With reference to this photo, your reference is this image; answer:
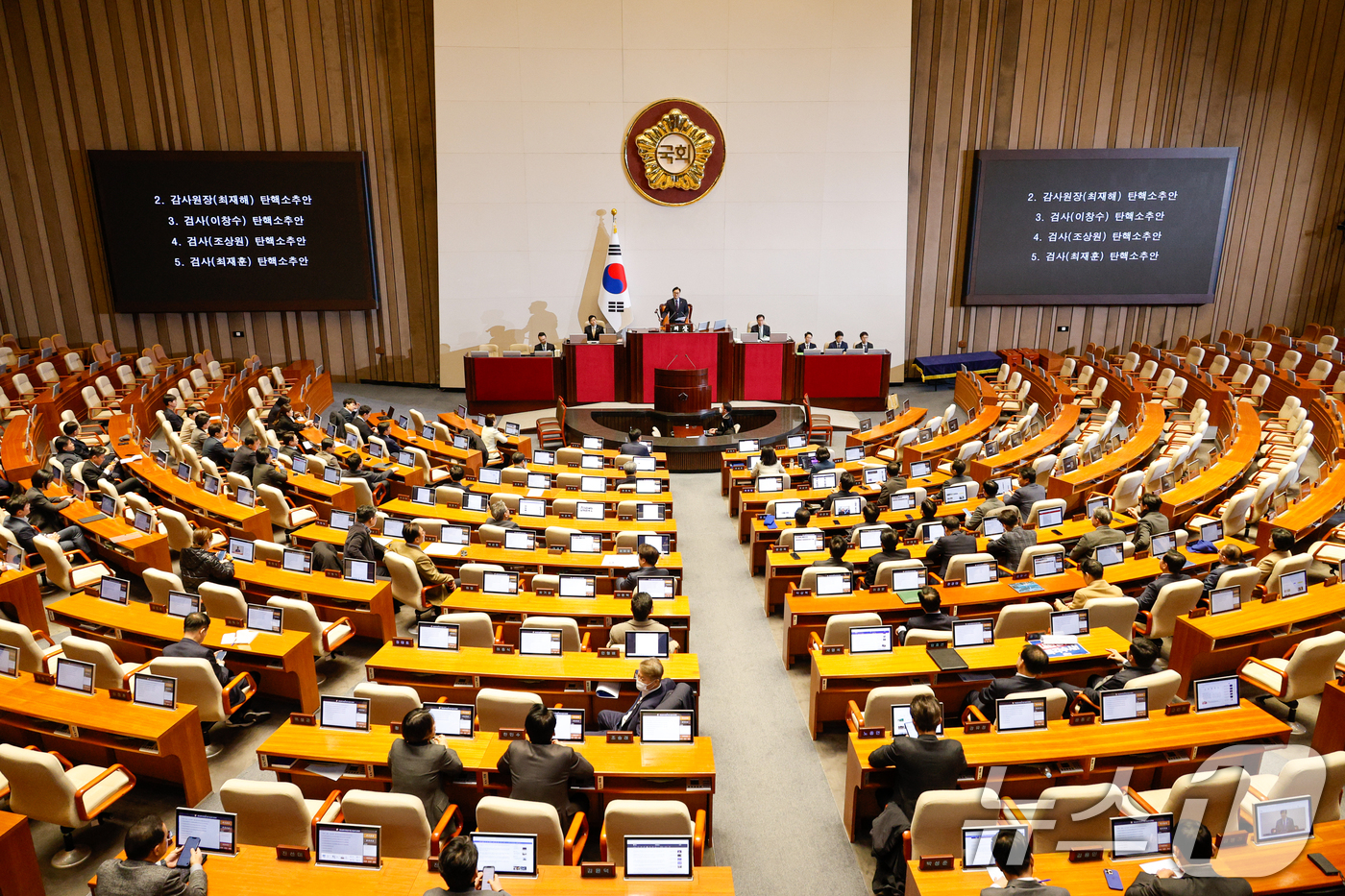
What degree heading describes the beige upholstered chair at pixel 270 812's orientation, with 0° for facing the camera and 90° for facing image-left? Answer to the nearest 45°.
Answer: approximately 225°

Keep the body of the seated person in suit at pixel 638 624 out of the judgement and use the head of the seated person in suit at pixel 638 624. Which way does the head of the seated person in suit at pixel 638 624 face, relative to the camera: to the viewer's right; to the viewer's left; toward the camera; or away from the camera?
away from the camera

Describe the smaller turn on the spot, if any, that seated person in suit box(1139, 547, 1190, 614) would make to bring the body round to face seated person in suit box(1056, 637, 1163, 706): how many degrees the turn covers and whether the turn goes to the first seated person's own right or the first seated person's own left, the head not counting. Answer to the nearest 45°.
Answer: approximately 135° to the first seated person's own left

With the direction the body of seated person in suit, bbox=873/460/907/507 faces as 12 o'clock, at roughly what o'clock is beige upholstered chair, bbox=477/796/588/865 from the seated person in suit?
The beige upholstered chair is roughly at 8 o'clock from the seated person in suit.

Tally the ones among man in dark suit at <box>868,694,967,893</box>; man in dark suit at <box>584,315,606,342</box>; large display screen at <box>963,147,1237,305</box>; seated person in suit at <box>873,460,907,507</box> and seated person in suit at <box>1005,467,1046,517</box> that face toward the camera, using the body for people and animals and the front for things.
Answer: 2

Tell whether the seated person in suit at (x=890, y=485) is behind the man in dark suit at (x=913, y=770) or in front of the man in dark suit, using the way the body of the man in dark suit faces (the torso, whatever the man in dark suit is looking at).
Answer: in front

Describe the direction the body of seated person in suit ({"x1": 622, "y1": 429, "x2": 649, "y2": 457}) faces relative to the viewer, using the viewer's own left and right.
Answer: facing away from the viewer

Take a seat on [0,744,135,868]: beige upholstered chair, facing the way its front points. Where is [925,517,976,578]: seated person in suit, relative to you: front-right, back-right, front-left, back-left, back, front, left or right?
front-right

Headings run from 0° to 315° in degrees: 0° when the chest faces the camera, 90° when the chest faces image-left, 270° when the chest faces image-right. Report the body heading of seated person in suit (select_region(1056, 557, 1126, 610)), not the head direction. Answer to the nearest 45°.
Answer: approximately 135°

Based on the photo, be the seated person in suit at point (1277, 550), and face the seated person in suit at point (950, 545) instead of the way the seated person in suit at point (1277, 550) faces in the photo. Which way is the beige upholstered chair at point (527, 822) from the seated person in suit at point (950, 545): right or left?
left

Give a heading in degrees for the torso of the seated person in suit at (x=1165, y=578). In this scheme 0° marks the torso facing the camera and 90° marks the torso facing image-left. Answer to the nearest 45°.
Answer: approximately 135°

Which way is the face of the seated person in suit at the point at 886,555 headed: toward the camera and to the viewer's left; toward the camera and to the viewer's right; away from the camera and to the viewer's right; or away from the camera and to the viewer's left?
away from the camera and to the viewer's left

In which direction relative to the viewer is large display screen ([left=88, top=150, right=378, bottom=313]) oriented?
toward the camera

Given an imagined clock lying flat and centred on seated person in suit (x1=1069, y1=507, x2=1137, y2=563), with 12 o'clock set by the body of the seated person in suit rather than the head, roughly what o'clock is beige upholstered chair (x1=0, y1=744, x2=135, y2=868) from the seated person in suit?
The beige upholstered chair is roughly at 9 o'clock from the seated person in suit.

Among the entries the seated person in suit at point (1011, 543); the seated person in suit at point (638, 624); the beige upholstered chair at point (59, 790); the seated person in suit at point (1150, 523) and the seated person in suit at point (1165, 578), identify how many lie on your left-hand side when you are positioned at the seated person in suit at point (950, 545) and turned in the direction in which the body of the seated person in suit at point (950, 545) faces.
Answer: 2

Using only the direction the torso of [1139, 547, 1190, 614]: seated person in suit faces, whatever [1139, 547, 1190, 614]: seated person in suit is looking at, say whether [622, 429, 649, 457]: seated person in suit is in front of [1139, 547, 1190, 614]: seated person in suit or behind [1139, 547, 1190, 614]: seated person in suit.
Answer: in front

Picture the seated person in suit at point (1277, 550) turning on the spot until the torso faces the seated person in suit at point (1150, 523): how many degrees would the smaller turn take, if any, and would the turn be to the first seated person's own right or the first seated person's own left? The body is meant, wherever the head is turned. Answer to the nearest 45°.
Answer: approximately 45° to the first seated person's own left

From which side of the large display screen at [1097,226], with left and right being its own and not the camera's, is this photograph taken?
front

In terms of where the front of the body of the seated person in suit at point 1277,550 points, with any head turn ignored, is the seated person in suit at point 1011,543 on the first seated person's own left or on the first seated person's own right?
on the first seated person's own left

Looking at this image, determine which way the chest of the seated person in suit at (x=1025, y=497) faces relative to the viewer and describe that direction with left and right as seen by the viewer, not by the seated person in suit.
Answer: facing away from the viewer and to the left of the viewer
